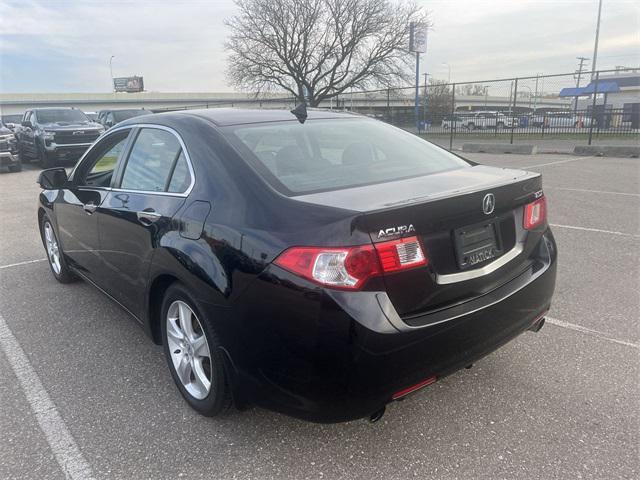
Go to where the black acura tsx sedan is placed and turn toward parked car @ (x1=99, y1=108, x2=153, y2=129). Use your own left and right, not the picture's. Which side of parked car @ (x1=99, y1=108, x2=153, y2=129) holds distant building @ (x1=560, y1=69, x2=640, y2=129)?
right

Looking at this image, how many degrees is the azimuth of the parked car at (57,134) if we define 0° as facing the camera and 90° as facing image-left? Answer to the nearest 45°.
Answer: approximately 315°

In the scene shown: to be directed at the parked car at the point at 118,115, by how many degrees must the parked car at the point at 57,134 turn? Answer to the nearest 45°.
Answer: approximately 90° to its left

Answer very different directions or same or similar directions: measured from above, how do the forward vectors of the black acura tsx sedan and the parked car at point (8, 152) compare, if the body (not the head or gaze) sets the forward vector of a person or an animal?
very different directions

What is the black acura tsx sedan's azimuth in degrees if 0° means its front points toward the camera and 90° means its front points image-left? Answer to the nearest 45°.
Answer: approximately 135°

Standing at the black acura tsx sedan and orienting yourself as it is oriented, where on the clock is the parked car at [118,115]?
The parked car is roughly at 1 o'clock from the black acura tsx sedan.

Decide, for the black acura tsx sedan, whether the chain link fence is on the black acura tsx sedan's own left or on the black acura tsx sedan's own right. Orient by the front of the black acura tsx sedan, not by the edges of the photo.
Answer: on the black acura tsx sedan's own right

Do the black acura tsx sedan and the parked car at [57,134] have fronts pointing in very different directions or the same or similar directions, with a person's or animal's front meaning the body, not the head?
very different directions
